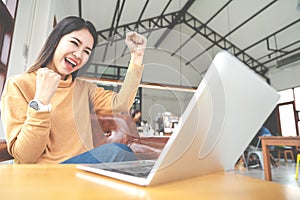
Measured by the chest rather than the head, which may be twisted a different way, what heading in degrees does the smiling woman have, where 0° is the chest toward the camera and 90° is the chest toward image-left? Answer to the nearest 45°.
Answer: approximately 315°

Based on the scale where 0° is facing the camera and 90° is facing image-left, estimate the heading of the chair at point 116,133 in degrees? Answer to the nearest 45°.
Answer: approximately 315°

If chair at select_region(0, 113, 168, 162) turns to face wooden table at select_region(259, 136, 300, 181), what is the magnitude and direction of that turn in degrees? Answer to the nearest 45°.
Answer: approximately 90° to its left

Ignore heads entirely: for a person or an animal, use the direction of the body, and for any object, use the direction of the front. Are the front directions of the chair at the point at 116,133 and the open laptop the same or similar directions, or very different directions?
very different directions

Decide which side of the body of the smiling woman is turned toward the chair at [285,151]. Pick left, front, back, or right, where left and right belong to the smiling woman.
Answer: left

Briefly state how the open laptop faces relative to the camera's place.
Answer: facing away from the viewer and to the left of the viewer
